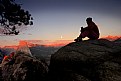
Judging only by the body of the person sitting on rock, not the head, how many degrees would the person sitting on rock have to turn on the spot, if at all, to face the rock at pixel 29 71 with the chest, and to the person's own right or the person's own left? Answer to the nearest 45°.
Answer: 0° — they already face it

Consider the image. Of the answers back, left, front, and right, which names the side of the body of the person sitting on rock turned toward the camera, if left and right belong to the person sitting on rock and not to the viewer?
left
